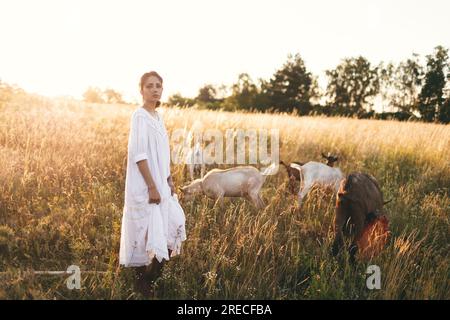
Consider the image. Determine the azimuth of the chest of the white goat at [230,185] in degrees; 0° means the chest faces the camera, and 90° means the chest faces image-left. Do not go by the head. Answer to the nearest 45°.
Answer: approximately 90°

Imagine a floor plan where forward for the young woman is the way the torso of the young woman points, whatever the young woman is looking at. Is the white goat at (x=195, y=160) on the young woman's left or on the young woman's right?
on the young woman's left

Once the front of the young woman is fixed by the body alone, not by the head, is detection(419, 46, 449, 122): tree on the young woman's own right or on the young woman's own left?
on the young woman's own left

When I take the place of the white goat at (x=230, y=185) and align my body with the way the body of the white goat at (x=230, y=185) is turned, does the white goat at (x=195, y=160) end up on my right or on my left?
on my right

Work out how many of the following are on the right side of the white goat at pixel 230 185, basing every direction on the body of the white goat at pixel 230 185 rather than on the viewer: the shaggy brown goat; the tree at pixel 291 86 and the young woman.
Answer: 1

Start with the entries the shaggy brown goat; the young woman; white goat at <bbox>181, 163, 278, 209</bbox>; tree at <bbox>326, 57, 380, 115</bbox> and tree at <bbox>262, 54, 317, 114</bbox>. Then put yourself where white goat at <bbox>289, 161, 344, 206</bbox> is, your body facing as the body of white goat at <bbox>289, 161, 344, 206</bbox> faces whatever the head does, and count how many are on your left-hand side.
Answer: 2

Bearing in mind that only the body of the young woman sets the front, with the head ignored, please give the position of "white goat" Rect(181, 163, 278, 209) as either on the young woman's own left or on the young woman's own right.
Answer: on the young woman's own left

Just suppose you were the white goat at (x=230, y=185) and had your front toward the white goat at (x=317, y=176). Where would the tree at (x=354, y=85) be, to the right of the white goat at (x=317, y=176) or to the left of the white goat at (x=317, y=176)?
left
